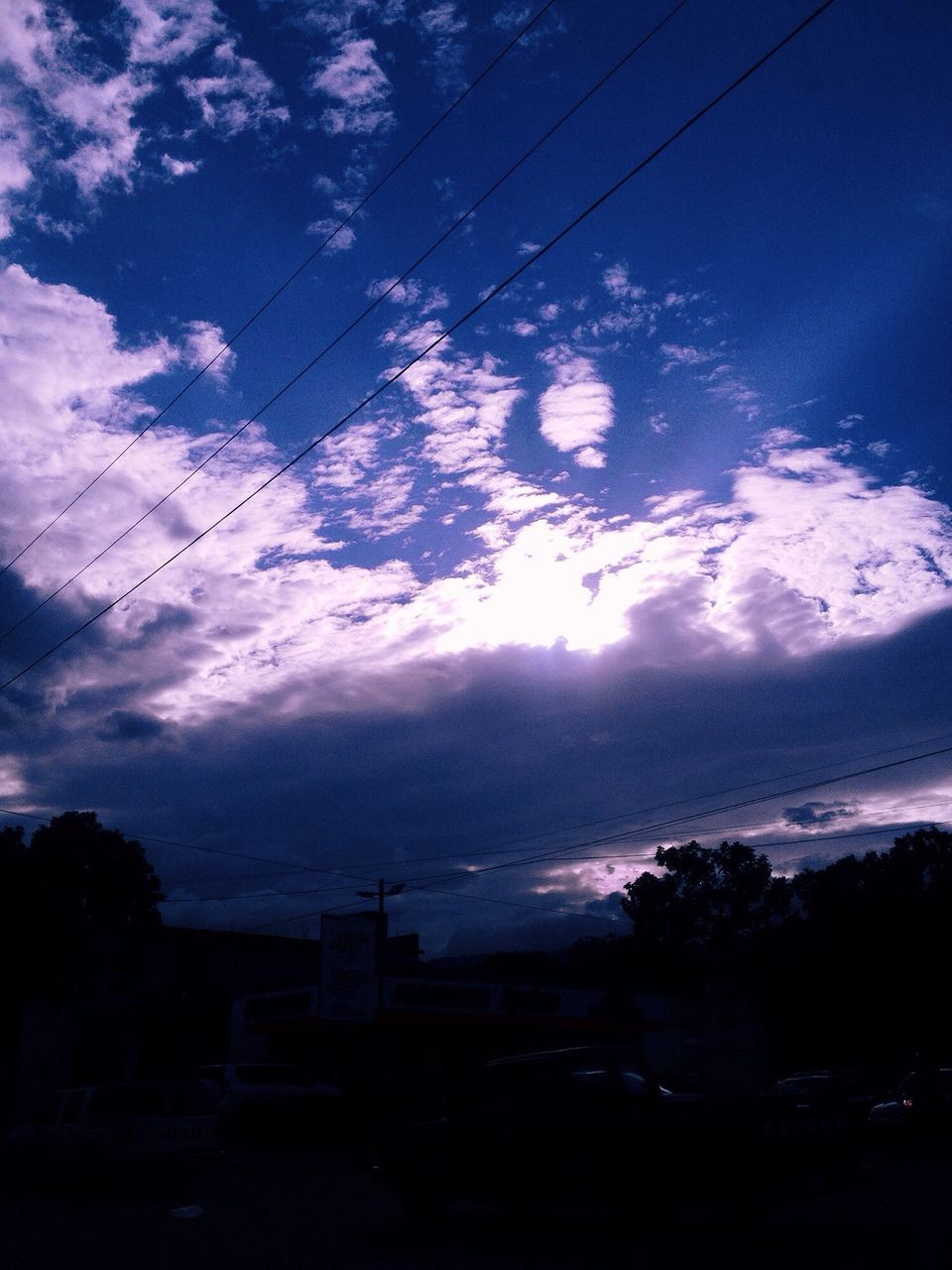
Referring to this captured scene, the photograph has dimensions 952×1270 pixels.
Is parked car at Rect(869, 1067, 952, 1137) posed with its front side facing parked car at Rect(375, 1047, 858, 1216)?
no

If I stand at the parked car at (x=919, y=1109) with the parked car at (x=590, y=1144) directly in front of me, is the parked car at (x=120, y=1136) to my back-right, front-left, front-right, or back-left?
front-right

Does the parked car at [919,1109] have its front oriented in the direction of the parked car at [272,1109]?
yes

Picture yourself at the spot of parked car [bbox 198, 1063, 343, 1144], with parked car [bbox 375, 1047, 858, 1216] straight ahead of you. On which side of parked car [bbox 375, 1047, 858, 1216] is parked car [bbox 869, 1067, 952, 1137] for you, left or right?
left

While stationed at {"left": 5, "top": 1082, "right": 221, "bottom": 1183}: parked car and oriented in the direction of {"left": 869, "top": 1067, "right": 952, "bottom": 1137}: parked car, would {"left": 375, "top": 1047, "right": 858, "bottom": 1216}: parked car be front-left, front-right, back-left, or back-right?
front-right

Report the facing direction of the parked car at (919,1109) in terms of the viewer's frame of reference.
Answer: facing to the left of the viewer
